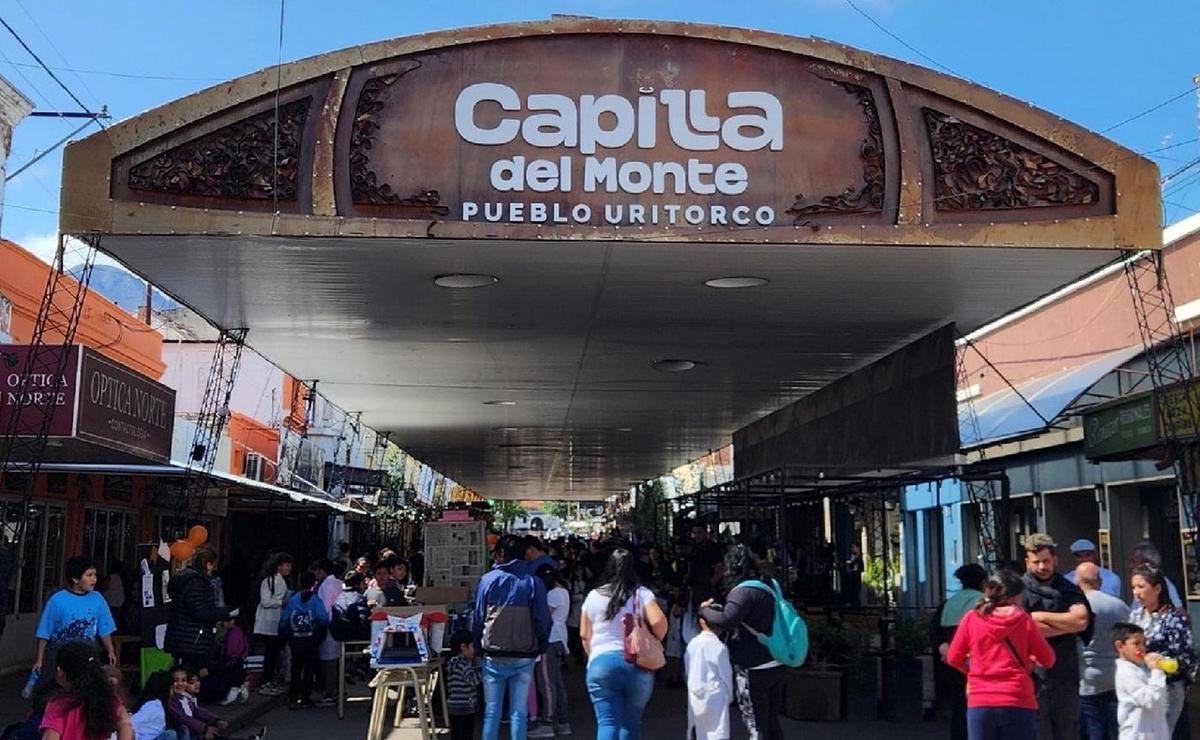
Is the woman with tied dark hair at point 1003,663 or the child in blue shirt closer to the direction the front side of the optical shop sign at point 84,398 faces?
the woman with tied dark hair

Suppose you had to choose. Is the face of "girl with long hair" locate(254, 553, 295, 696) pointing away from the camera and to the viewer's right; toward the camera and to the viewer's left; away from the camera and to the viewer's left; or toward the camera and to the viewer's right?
toward the camera and to the viewer's right

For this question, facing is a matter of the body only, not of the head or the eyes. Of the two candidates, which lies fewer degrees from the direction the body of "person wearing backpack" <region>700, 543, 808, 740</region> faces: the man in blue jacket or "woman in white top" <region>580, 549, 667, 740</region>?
the man in blue jacket

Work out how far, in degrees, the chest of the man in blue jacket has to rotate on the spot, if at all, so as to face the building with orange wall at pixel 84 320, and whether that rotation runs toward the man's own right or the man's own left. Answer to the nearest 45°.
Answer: approximately 45° to the man's own left

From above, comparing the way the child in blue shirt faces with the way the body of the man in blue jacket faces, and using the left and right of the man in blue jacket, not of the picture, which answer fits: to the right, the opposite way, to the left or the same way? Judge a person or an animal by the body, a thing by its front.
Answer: the opposite way

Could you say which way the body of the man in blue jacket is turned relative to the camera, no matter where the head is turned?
away from the camera

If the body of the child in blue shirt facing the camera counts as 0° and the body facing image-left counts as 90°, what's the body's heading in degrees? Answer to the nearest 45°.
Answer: approximately 0°

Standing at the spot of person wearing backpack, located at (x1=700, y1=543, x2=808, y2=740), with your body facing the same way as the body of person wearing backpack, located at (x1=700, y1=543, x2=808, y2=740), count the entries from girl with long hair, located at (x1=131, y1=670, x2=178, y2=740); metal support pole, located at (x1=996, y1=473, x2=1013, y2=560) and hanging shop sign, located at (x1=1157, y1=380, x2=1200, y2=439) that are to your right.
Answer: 2

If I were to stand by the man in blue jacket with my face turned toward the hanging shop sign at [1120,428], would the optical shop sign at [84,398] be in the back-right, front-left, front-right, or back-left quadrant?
back-left

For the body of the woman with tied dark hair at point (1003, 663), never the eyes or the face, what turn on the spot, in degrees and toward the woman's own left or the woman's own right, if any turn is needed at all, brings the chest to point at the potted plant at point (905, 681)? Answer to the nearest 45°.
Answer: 0° — they already face it

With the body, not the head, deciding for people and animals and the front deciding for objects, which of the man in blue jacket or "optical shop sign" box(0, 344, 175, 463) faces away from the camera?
the man in blue jacket

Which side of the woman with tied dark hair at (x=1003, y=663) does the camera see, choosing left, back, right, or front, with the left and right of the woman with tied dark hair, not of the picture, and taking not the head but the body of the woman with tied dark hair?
back

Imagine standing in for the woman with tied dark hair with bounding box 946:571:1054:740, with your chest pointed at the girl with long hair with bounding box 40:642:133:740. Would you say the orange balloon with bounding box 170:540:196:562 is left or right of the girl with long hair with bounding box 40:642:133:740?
right

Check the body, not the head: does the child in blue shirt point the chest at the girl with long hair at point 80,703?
yes
